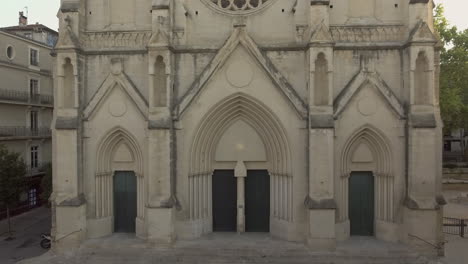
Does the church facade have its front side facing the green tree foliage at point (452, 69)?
no

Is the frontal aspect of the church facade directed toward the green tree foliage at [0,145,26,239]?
no

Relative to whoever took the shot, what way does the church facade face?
facing the viewer

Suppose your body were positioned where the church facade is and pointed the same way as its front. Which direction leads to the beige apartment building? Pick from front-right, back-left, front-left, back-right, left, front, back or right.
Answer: back-right
